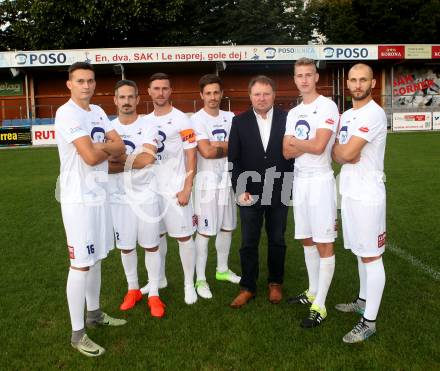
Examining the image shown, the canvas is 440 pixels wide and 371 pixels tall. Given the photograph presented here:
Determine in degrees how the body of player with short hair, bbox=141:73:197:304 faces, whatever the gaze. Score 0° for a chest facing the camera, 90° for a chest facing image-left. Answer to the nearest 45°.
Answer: approximately 45°

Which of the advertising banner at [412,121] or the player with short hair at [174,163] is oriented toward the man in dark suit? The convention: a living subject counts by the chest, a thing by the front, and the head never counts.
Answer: the advertising banner

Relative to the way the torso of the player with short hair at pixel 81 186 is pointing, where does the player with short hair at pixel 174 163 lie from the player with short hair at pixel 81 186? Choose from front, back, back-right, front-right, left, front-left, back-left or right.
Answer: left

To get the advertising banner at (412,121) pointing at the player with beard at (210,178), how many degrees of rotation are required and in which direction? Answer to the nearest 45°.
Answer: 0° — it already faces them

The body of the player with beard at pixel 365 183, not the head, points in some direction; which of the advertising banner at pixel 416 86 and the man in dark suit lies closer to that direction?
the man in dark suit

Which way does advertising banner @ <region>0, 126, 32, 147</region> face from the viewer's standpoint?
toward the camera

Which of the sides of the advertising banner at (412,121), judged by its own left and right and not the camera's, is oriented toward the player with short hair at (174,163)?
front

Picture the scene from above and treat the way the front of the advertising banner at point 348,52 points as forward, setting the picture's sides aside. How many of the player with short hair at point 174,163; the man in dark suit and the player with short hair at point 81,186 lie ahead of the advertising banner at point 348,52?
3

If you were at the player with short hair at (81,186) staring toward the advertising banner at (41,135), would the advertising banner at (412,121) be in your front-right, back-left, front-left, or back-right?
front-right

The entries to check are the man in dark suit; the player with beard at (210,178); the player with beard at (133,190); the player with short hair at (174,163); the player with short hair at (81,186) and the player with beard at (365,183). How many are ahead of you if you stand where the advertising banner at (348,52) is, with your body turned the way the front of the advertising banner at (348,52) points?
6

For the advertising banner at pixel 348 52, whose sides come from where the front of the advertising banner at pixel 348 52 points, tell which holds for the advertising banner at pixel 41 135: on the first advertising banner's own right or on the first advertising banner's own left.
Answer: on the first advertising banner's own right

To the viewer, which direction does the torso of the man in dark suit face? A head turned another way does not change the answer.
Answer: toward the camera

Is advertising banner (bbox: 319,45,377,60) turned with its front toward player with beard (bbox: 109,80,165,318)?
yes

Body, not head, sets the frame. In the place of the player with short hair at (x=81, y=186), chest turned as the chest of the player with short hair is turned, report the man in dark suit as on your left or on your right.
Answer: on your left

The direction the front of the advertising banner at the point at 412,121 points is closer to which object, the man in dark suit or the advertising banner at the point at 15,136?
the man in dark suit

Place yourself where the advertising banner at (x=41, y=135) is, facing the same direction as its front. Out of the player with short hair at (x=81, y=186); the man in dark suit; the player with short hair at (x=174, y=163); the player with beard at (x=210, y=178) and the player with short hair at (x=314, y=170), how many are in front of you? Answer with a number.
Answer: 5

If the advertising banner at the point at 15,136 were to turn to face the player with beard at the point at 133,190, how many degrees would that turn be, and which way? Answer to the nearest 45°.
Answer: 0° — it already faces them
